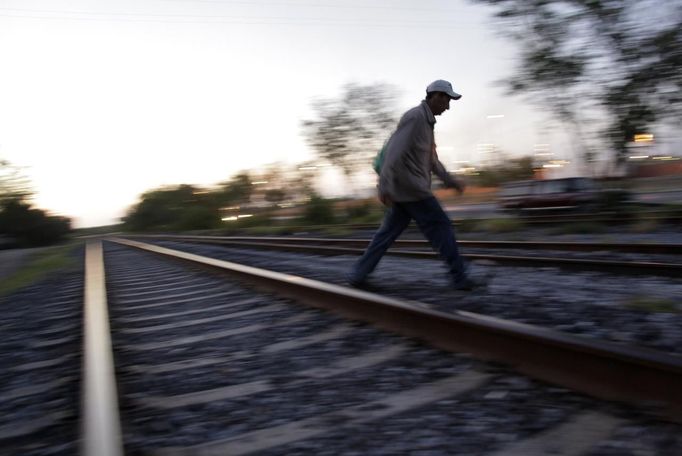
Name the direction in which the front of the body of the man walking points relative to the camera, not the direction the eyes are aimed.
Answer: to the viewer's right

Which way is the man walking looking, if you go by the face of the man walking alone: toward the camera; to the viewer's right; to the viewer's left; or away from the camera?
to the viewer's right

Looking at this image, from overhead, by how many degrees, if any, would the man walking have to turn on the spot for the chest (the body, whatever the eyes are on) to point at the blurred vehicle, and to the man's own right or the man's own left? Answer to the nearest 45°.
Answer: approximately 90° to the man's own left

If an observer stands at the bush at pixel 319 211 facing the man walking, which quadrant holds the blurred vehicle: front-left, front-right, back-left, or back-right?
front-left
